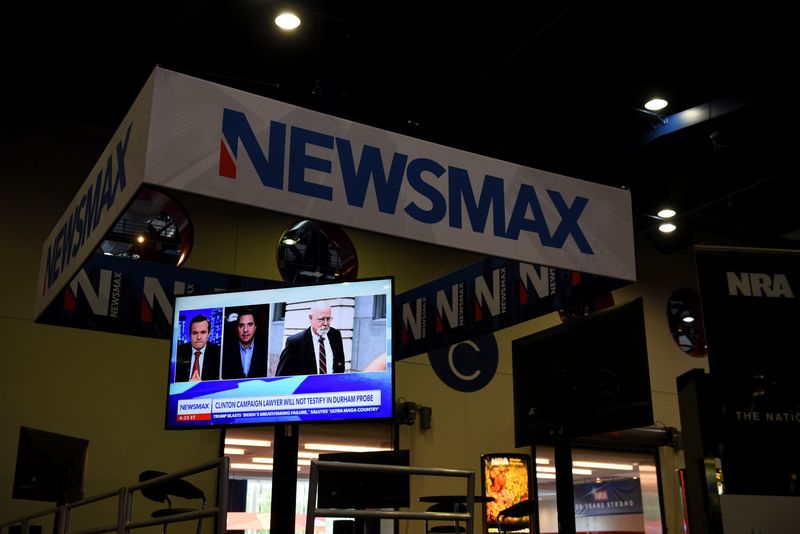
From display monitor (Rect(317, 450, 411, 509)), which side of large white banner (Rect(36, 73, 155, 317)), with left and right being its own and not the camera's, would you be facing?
back

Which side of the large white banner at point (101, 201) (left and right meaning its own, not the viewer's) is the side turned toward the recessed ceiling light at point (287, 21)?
back

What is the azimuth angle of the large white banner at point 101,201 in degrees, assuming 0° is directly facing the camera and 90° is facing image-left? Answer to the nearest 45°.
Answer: approximately 45°

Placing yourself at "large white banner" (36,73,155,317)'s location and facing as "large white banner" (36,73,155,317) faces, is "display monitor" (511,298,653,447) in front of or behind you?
behind

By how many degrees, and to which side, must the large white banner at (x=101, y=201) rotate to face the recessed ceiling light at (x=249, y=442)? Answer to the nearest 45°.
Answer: approximately 135° to its right

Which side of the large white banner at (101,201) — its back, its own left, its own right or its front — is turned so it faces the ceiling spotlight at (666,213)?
back

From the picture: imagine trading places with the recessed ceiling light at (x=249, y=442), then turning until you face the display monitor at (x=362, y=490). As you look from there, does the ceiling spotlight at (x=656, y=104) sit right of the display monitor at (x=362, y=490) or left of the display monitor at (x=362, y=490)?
left

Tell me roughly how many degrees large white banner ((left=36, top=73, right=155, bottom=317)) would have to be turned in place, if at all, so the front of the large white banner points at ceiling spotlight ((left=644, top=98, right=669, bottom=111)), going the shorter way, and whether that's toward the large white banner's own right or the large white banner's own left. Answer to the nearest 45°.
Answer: approximately 180°

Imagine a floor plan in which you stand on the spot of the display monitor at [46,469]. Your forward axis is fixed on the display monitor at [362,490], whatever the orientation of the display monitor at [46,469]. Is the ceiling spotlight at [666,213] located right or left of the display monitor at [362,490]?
left
